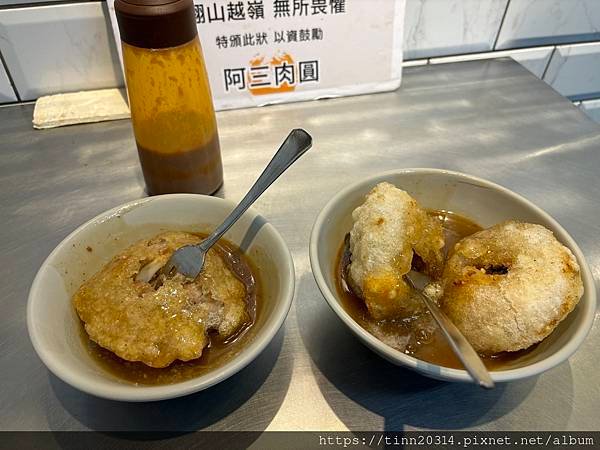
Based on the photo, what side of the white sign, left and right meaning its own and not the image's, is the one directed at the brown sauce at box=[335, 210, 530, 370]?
front

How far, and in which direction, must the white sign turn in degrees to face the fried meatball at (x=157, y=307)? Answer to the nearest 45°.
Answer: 0° — it already faces it

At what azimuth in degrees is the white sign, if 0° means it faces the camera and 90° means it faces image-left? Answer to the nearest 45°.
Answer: approximately 0°

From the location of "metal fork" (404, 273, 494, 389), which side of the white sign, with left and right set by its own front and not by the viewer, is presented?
front

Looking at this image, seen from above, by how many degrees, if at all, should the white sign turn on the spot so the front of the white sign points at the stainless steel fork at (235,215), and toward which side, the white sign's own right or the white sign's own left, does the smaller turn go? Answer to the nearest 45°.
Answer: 0° — it already faces it

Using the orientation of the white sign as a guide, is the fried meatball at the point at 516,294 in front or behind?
in front
